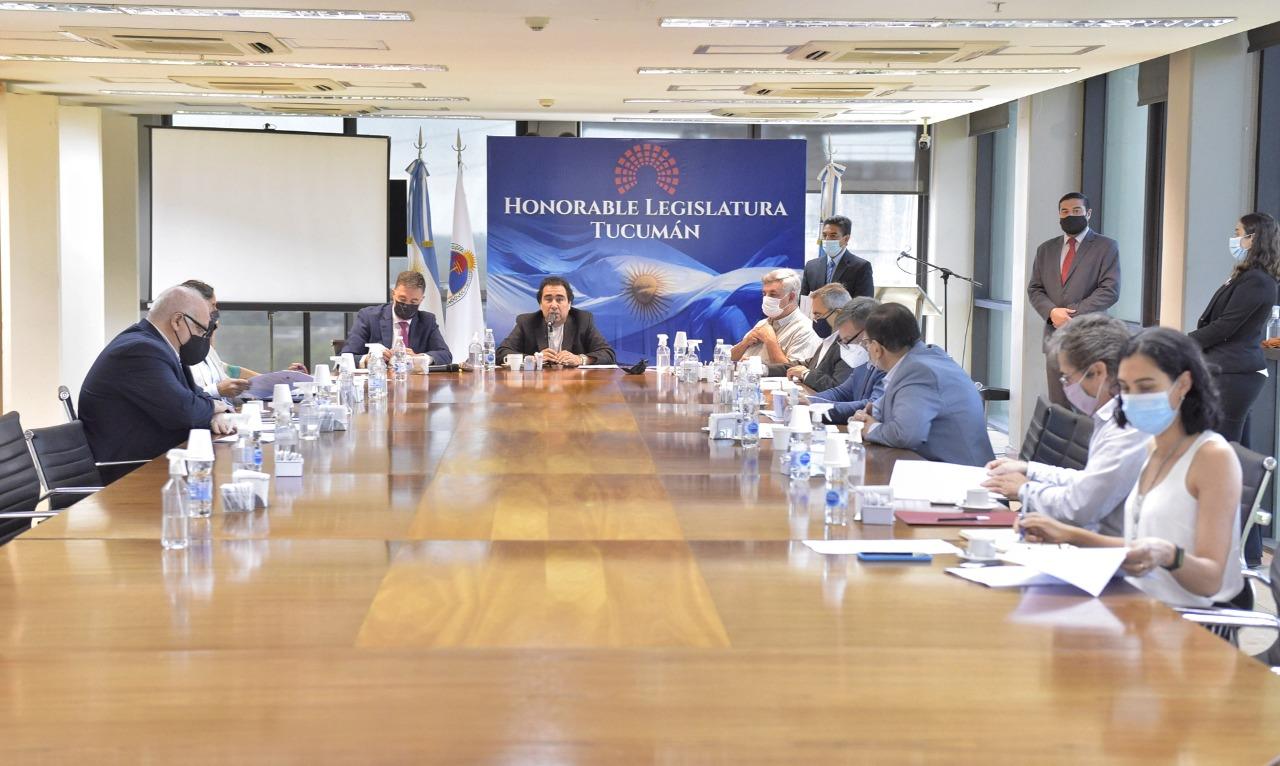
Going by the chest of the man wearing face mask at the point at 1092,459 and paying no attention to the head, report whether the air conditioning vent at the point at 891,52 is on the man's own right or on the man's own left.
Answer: on the man's own right

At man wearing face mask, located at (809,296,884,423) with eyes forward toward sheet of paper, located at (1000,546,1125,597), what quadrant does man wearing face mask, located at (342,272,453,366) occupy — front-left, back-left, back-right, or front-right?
back-right

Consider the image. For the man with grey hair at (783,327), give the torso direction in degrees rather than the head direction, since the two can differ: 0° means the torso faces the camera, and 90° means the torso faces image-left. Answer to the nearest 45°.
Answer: approximately 45°

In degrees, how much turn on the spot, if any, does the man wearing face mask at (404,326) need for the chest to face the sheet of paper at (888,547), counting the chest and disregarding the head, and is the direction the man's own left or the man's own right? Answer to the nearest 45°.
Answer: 0° — they already face it

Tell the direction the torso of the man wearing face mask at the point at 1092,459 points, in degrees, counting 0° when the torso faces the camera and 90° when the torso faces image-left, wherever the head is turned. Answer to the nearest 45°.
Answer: approximately 90°

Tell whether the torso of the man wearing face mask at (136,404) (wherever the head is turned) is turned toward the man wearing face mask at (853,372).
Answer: yes

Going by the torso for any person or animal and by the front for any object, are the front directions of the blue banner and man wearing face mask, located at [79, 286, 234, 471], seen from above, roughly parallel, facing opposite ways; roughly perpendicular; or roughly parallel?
roughly perpendicular

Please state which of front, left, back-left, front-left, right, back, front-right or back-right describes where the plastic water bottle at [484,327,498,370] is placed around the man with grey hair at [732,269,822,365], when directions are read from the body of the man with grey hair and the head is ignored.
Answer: front-right

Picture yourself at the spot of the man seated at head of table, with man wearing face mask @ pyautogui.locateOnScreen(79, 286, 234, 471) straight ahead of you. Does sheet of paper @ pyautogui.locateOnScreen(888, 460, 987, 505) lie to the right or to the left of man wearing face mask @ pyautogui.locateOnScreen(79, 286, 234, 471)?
left

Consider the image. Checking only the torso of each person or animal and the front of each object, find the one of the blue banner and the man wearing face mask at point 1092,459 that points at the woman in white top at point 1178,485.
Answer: the blue banner

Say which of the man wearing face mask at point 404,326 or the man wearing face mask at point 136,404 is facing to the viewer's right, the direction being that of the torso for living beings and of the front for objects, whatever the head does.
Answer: the man wearing face mask at point 136,404
